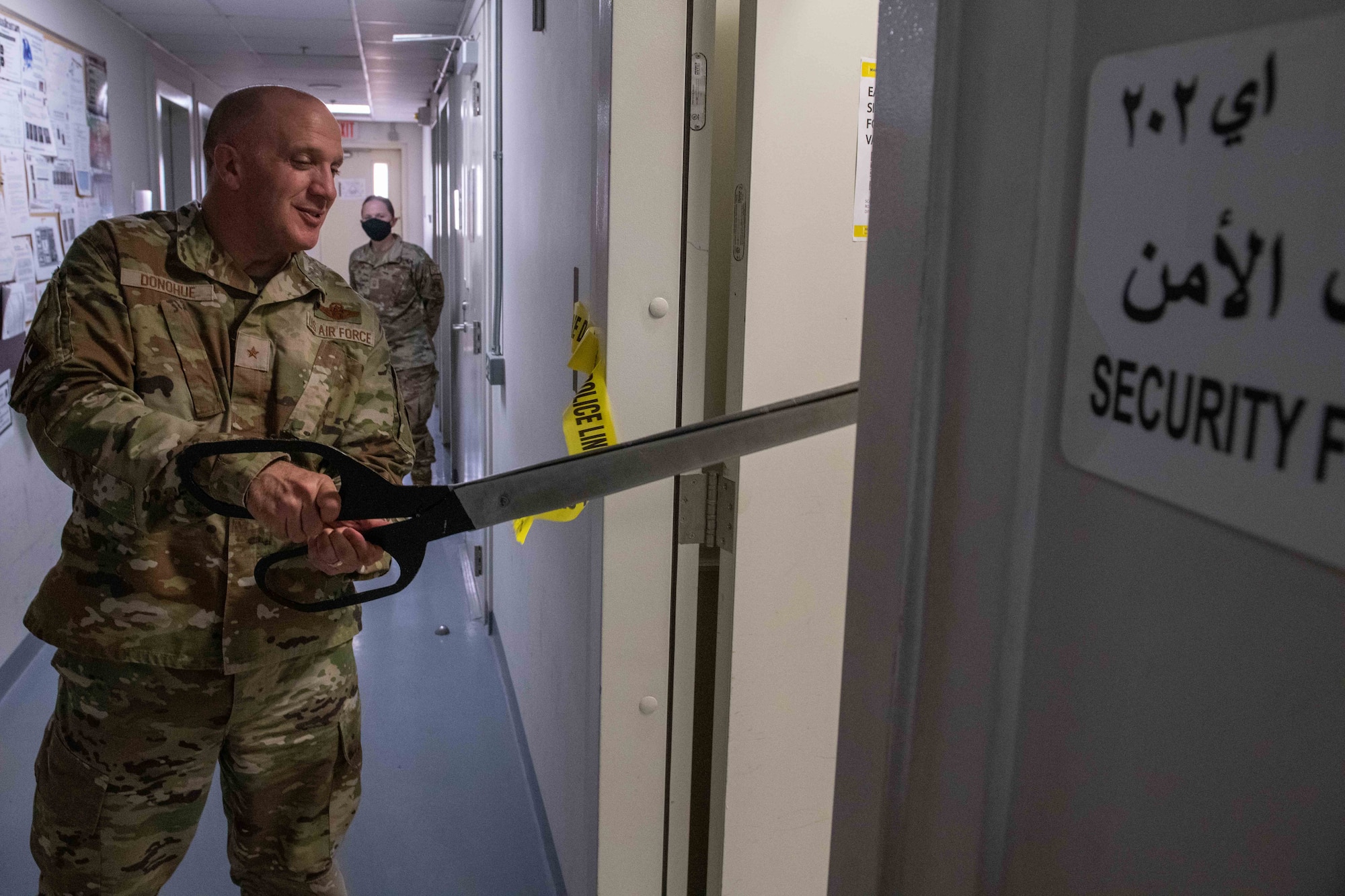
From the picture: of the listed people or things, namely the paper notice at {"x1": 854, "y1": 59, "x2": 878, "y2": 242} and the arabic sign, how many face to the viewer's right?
0

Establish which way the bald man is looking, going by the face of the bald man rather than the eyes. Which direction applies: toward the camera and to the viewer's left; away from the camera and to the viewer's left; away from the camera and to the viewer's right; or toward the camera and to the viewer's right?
toward the camera and to the viewer's right

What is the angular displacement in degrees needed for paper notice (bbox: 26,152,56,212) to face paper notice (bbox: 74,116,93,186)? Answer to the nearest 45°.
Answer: approximately 135° to its left

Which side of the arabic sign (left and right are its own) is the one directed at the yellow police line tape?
right

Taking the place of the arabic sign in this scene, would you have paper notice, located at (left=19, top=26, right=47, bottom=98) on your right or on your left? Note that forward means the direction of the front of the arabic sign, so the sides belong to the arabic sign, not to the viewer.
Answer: on your right

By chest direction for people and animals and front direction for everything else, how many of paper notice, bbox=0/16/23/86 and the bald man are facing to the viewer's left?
0

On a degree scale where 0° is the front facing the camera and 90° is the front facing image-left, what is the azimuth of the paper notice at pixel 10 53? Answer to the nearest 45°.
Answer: approximately 315°
